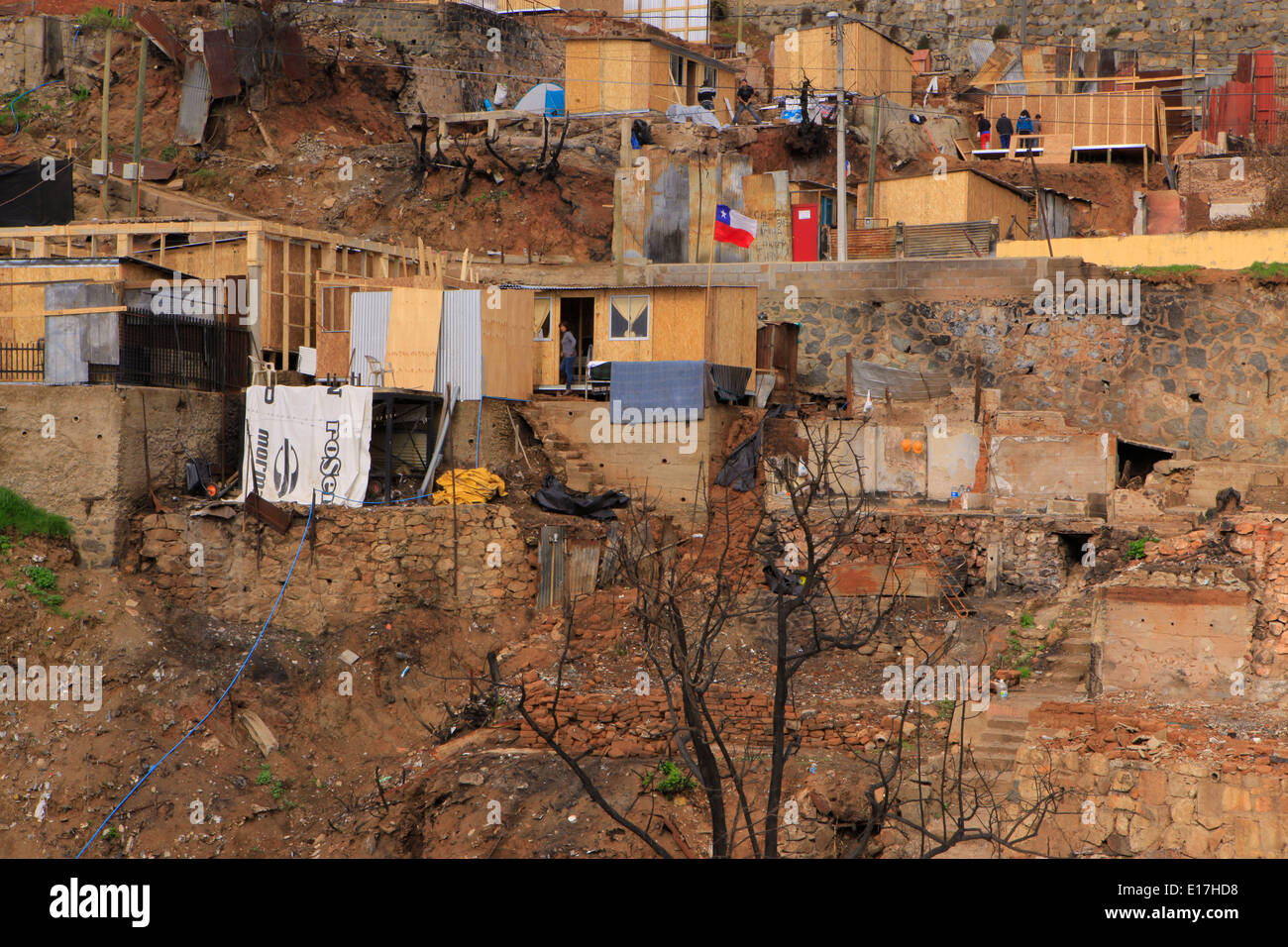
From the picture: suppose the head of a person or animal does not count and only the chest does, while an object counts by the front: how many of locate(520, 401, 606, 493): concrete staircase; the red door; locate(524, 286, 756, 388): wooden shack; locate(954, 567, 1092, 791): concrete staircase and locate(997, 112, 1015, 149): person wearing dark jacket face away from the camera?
1

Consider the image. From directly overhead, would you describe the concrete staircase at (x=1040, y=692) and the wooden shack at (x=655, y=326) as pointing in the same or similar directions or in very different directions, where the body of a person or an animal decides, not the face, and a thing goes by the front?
same or similar directions

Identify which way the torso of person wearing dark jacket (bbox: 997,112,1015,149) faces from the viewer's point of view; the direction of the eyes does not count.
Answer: away from the camera

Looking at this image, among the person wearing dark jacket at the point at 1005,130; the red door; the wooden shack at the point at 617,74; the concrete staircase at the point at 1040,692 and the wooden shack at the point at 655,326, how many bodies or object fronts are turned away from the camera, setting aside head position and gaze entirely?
1

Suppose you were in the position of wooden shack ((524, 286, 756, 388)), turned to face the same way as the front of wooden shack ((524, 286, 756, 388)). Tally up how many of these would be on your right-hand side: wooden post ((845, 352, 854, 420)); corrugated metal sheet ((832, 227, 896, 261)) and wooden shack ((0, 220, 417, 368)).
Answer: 1

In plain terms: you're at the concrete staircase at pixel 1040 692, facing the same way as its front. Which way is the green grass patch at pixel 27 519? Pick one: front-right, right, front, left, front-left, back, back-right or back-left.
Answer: right

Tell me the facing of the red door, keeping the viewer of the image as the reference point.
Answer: facing the viewer

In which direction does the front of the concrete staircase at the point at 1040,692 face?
toward the camera

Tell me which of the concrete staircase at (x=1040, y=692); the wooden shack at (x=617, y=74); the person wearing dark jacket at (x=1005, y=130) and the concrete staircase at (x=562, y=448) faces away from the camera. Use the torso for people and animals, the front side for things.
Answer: the person wearing dark jacket

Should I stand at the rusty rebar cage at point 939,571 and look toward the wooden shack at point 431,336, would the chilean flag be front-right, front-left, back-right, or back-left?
front-right

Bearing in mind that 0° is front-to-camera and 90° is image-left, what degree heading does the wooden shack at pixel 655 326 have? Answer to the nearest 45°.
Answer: approximately 0°

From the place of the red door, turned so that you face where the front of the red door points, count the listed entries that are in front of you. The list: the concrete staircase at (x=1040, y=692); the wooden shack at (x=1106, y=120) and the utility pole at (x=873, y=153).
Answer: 1

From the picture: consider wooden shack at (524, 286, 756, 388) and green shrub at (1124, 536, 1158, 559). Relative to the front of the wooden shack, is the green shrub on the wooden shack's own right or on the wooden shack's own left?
on the wooden shack's own left

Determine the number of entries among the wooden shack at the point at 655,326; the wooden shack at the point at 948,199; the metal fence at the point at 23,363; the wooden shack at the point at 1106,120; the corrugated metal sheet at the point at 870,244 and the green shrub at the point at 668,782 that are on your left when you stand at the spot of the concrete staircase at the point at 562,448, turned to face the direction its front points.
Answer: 4

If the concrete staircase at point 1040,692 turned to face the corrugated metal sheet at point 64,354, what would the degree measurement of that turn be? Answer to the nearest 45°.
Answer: approximately 90° to its right
